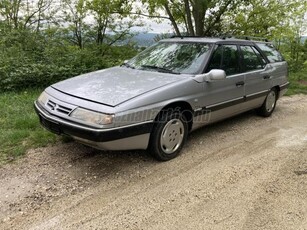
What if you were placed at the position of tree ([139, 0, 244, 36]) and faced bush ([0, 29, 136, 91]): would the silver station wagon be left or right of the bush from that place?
left

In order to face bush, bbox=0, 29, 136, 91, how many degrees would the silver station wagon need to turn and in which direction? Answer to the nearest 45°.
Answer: approximately 90° to its right

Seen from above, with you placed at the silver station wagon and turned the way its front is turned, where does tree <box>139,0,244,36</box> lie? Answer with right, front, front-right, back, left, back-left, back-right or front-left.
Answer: back-right

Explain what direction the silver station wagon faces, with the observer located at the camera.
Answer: facing the viewer and to the left of the viewer

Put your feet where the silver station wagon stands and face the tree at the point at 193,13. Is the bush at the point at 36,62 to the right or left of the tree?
left
